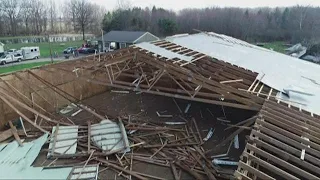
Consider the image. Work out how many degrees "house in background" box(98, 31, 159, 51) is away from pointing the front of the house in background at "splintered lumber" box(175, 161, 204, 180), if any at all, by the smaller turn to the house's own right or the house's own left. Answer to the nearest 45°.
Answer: approximately 45° to the house's own left

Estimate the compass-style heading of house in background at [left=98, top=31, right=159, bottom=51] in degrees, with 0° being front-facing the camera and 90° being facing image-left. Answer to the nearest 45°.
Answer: approximately 45°

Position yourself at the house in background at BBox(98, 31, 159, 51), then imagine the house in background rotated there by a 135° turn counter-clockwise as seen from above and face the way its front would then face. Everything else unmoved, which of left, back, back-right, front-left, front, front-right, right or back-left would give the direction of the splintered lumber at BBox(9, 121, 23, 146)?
right

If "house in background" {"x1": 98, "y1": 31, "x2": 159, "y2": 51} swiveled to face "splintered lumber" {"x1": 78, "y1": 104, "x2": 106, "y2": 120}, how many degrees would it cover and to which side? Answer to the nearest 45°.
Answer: approximately 45° to its left

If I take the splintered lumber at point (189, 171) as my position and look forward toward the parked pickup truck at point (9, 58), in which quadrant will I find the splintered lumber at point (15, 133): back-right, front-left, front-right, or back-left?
front-left

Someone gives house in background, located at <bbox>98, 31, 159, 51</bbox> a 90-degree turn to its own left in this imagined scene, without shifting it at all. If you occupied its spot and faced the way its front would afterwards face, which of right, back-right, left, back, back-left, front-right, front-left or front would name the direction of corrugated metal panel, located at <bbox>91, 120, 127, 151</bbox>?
front-right

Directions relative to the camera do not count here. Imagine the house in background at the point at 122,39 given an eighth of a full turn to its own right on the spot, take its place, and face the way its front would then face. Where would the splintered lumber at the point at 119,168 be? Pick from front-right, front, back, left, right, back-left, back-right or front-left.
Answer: left

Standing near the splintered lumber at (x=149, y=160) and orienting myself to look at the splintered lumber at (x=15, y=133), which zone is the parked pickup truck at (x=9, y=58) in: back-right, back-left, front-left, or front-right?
front-right

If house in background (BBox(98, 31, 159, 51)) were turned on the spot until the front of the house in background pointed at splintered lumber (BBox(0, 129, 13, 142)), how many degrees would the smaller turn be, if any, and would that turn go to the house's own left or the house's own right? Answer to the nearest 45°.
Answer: approximately 45° to the house's own left

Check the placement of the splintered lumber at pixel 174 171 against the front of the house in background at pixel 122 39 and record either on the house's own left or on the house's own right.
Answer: on the house's own left

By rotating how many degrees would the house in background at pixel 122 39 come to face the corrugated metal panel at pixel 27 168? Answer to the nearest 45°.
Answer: approximately 45° to its left
